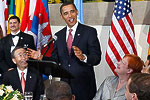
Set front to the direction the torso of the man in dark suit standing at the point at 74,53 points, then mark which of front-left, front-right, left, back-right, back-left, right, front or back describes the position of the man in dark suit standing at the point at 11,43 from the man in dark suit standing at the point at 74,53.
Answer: right

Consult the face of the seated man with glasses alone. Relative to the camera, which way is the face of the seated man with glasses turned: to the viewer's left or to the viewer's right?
to the viewer's right

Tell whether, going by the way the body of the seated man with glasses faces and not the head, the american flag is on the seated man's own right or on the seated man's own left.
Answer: on the seated man's own left

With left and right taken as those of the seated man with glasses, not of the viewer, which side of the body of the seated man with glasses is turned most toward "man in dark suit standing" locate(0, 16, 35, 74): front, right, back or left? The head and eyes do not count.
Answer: back

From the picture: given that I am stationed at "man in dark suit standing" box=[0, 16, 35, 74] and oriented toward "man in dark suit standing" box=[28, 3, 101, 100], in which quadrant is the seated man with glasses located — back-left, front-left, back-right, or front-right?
front-right

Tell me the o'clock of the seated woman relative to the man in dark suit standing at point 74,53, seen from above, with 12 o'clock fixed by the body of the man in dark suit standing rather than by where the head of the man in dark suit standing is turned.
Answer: The seated woman is roughly at 9 o'clock from the man in dark suit standing.

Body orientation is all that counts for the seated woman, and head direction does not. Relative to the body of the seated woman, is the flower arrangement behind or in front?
in front

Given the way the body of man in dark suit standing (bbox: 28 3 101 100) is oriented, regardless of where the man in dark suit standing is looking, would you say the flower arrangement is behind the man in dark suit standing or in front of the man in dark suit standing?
in front

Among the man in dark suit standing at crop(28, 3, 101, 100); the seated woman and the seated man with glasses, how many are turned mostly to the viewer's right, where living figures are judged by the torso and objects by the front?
0

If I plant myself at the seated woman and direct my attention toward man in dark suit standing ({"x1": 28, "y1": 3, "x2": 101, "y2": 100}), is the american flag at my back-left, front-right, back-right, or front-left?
front-right

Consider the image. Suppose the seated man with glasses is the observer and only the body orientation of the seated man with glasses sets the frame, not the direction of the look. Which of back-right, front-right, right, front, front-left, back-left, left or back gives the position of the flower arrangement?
front

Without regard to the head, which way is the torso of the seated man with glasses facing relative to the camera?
toward the camera

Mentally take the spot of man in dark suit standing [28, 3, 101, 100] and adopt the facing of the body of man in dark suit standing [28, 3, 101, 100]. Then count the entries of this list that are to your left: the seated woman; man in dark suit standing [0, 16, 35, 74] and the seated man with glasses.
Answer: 1

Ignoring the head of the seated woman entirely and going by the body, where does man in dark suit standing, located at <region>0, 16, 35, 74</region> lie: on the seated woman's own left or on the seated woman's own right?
on the seated woman's own right
